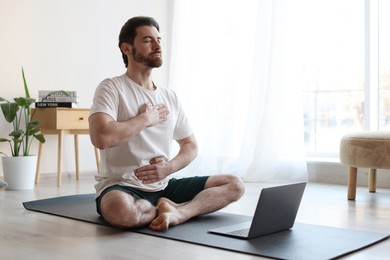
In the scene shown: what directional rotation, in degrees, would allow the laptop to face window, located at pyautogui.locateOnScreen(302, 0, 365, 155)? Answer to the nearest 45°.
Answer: approximately 45° to its right

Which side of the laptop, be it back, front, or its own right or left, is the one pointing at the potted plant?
front

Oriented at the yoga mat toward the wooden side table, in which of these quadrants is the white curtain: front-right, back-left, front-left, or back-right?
front-right

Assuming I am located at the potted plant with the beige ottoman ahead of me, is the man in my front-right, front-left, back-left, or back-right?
front-right

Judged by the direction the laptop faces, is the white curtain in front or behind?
in front

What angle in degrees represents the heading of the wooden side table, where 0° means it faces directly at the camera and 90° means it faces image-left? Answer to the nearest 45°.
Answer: approximately 315°

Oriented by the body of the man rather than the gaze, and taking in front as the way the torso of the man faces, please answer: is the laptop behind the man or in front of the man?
in front

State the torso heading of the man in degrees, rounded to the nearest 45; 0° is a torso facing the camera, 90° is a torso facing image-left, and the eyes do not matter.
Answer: approximately 315°

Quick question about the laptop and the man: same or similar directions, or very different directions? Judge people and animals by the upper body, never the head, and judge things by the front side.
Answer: very different directions

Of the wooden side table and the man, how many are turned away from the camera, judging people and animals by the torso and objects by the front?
0

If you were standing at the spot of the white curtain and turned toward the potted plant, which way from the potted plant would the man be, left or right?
left
